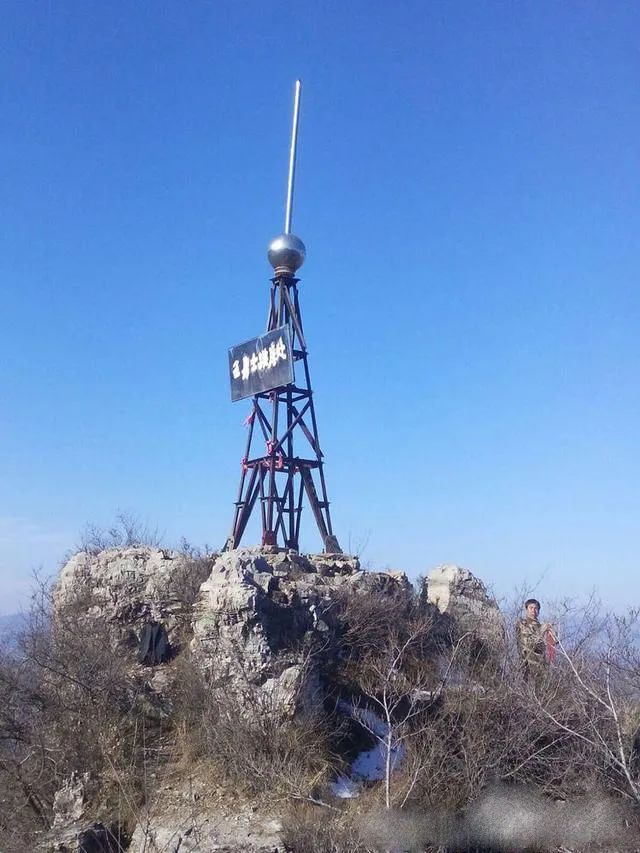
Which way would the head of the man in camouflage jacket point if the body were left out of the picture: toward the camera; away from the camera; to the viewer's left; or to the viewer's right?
toward the camera

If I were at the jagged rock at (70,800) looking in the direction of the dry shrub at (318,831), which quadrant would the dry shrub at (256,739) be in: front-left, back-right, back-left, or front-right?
front-left

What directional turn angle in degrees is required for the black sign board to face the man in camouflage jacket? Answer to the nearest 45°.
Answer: approximately 90° to its left
